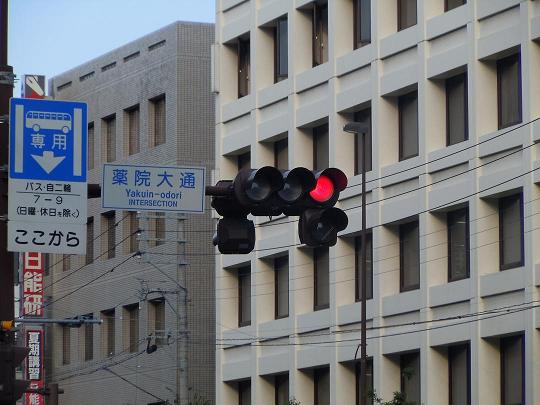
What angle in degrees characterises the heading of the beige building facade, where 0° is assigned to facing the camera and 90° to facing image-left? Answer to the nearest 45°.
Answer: approximately 45°

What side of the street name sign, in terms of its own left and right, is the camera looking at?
front

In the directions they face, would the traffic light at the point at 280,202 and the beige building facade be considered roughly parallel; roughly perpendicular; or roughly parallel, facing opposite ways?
roughly perpendicular

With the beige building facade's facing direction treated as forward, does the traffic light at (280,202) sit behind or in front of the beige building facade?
in front

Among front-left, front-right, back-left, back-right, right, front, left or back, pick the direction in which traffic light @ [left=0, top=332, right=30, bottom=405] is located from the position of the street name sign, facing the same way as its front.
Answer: front-right
